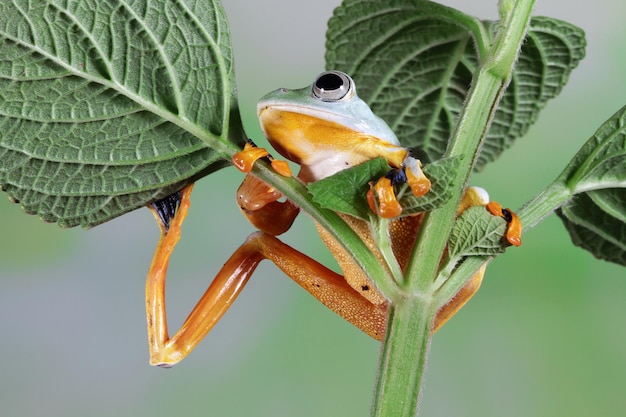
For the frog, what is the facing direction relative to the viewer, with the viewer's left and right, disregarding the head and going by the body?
facing the viewer and to the left of the viewer
